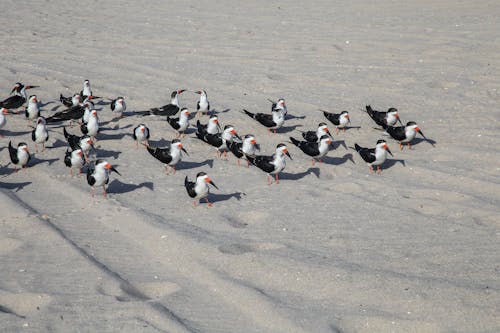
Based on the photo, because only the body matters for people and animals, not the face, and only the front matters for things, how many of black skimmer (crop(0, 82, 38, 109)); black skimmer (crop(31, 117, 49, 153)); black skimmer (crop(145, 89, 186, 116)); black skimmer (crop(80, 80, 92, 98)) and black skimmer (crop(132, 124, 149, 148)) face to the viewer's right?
2

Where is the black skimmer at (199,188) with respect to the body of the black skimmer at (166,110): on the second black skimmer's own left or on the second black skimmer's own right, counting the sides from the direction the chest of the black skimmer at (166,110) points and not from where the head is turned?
on the second black skimmer's own right

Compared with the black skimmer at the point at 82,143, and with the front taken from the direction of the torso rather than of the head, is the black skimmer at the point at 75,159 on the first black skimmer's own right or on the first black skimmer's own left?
on the first black skimmer's own right

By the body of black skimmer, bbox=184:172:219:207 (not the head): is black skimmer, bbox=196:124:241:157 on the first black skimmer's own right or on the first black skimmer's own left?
on the first black skimmer's own left

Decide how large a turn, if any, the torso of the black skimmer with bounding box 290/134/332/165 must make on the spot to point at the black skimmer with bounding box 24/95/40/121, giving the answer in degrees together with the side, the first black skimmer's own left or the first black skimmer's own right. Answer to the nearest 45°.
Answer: approximately 135° to the first black skimmer's own right

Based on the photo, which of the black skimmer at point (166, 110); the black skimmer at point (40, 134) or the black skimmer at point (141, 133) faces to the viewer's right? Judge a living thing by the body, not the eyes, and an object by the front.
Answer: the black skimmer at point (166, 110)

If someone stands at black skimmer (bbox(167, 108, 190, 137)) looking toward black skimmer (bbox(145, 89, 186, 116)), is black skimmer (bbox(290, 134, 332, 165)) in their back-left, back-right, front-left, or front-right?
back-right

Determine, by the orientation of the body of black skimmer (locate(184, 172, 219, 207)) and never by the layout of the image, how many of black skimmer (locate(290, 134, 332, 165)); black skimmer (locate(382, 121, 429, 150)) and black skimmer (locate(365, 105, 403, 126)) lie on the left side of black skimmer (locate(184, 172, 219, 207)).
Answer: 3

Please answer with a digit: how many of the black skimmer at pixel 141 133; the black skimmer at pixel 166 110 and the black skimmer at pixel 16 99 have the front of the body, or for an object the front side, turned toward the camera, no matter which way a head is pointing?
1

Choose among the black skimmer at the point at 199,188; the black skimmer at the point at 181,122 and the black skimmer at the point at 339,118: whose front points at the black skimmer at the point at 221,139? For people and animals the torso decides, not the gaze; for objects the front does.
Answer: the black skimmer at the point at 181,122

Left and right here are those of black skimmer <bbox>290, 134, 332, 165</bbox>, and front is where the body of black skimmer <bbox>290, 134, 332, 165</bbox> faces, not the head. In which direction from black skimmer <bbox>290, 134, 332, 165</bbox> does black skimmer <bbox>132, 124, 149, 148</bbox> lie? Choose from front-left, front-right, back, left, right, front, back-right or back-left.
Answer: back-right

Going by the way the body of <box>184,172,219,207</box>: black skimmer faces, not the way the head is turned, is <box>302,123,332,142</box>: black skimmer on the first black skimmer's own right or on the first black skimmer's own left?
on the first black skimmer's own left

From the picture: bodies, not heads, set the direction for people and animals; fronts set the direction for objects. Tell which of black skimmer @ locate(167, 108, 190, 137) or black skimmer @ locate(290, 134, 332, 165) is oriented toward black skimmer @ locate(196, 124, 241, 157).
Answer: black skimmer @ locate(167, 108, 190, 137)
